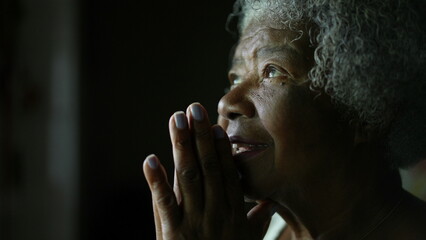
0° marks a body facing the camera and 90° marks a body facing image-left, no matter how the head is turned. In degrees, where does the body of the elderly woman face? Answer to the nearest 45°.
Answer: approximately 45°

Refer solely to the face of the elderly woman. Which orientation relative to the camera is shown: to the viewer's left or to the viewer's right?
to the viewer's left
